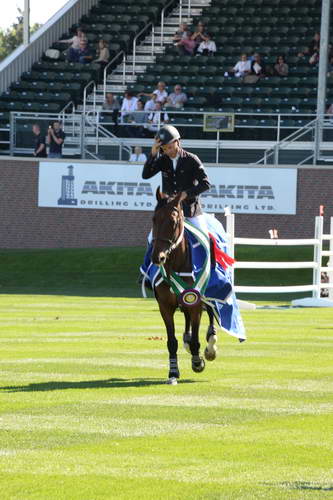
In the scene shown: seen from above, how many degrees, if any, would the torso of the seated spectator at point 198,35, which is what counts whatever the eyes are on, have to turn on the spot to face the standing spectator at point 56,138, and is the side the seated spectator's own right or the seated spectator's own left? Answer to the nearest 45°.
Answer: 0° — they already face them

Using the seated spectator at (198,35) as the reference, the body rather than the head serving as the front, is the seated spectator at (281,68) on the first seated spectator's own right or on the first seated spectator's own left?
on the first seated spectator's own left

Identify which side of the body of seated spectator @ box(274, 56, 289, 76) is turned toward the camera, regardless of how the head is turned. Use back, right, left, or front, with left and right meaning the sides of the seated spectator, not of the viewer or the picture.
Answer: front

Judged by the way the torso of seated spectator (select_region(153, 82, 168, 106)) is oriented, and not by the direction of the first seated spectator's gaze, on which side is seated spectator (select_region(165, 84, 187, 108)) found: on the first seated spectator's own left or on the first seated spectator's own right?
on the first seated spectator's own left

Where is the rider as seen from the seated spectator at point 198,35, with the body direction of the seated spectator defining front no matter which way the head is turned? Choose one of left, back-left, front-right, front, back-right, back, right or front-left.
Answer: front-left

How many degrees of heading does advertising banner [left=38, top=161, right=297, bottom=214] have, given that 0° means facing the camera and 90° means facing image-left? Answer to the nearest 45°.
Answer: approximately 0°

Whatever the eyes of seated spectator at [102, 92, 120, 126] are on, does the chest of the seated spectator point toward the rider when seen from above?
yes

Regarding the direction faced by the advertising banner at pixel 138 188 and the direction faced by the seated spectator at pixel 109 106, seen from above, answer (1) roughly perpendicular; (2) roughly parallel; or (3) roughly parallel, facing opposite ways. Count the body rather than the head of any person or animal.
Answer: roughly parallel

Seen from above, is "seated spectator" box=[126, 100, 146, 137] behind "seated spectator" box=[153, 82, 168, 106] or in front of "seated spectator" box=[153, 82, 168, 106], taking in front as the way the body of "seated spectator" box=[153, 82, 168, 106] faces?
in front

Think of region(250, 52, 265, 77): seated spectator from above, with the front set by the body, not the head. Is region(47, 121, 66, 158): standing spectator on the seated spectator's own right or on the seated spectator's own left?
on the seated spectator's own right

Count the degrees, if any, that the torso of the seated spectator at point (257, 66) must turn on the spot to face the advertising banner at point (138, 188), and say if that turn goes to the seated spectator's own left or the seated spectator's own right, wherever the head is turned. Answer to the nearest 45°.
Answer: approximately 45° to the seated spectator's own right

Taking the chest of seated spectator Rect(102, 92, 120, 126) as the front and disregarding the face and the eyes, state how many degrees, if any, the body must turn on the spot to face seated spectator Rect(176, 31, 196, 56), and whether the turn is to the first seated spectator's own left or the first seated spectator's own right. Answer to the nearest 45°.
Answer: approximately 135° to the first seated spectator's own left

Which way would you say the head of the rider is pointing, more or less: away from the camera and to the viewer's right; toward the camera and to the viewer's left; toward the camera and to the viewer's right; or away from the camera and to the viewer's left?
toward the camera and to the viewer's left

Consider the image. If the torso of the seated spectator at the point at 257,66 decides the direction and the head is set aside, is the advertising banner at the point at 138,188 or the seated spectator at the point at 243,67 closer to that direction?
the advertising banner

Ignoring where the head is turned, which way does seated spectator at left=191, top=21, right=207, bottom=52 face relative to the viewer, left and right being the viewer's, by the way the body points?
facing the viewer and to the left of the viewer

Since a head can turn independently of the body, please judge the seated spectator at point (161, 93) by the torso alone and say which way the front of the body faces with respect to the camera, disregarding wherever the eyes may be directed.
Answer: toward the camera

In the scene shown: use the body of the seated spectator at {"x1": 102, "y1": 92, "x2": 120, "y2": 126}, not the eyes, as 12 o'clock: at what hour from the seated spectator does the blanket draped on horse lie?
The blanket draped on horse is roughly at 12 o'clock from the seated spectator.

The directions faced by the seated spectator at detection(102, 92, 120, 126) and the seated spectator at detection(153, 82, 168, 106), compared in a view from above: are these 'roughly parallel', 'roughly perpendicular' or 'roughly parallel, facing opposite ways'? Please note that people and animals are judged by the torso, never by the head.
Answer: roughly parallel

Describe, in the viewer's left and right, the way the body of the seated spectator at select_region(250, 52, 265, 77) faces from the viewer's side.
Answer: facing the viewer
